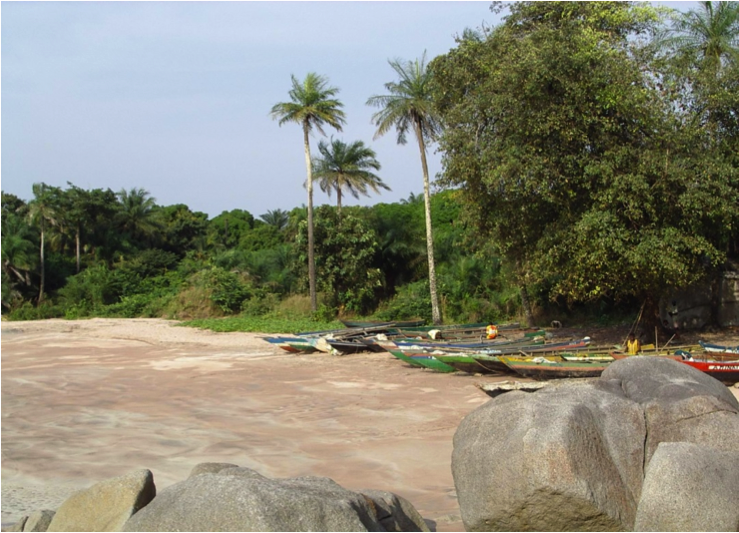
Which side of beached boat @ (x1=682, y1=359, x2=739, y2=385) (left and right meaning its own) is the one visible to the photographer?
left

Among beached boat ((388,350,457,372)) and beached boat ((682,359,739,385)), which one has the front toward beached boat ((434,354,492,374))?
beached boat ((682,359,739,385))

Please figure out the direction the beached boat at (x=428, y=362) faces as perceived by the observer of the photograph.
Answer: facing to the left of the viewer

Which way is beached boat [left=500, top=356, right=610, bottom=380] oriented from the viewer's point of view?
to the viewer's left

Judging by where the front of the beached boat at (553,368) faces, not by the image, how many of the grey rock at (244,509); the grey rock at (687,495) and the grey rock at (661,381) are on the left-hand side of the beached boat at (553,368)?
3

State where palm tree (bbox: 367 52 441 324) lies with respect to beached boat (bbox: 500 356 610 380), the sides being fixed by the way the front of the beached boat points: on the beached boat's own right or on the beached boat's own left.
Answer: on the beached boat's own right

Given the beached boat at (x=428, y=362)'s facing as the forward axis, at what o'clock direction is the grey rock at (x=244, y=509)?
The grey rock is roughly at 9 o'clock from the beached boat.

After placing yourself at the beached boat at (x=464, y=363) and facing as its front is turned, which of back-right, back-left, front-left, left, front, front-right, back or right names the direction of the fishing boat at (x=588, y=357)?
back

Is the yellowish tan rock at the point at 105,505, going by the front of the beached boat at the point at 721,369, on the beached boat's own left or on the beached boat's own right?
on the beached boat's own left

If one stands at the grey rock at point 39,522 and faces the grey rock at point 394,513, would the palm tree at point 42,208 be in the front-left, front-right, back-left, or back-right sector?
back-left

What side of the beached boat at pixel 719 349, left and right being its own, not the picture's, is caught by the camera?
left

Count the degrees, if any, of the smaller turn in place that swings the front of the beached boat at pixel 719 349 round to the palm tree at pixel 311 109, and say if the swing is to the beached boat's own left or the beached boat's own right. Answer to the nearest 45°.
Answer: approximately 45° to the beached boat's own right

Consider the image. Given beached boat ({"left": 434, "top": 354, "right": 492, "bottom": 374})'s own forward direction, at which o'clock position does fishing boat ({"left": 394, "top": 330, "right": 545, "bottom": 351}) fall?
The fishing boat is roughly at 3 o'clock from the beached boat.

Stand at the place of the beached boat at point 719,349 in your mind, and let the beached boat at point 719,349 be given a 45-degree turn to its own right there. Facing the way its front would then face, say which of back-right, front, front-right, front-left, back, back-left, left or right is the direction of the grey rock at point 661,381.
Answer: back-left

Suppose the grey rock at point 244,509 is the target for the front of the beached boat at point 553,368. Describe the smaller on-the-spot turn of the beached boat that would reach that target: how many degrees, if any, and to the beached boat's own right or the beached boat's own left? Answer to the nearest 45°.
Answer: approximately 90° to the beached boat's own left
